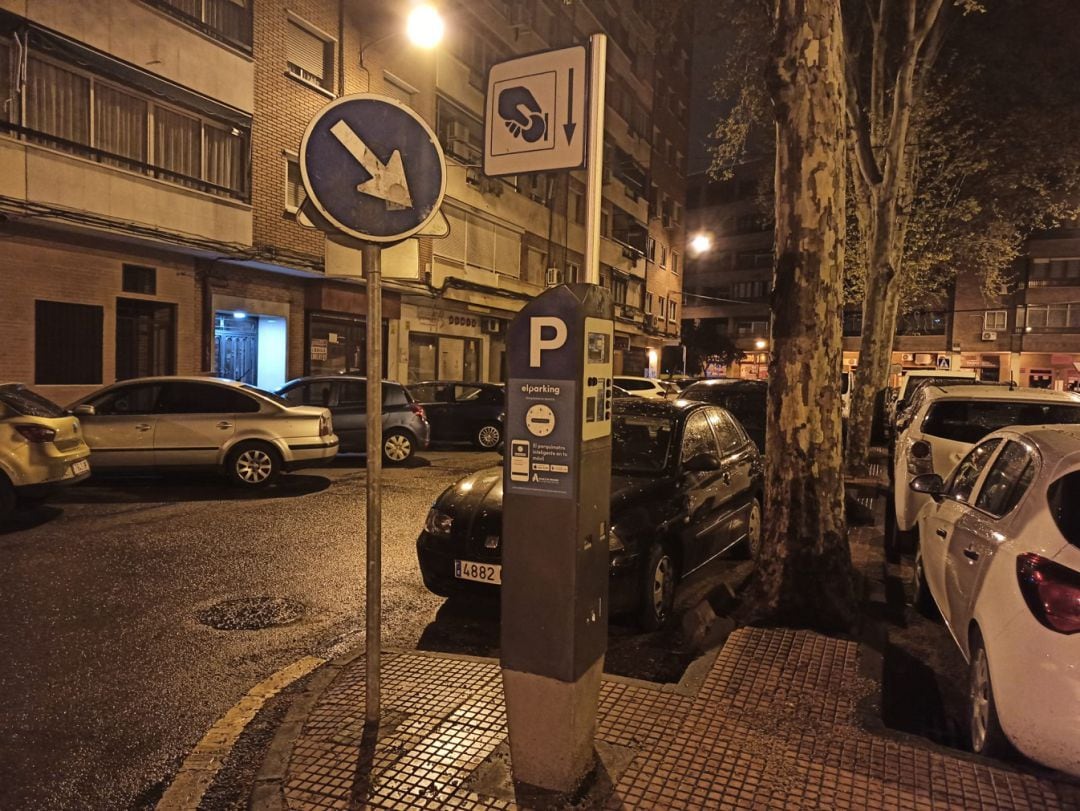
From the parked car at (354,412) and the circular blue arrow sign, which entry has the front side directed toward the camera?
the circular blue arrow sign

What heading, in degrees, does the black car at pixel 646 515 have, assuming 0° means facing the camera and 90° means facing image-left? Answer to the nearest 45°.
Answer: approximately 45°

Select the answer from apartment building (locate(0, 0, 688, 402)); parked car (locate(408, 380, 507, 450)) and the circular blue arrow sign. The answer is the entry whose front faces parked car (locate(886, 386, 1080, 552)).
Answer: the apartment building

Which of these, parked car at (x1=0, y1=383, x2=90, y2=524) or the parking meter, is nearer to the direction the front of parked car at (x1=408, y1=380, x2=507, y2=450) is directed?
the parked car

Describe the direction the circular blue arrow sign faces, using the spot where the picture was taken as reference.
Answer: facing the viewer

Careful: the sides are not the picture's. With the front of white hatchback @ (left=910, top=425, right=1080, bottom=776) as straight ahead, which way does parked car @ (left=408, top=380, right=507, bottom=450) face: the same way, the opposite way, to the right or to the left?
to the left

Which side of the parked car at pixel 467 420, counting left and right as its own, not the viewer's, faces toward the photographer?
left

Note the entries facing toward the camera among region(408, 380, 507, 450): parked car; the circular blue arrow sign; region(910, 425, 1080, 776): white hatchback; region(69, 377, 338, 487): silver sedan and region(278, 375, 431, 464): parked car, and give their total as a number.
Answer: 1

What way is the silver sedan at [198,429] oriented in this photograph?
to the viewer's left

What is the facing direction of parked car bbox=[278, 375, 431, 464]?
to the viewer's left

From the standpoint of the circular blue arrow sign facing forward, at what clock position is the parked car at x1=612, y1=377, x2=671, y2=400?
The parked car is roughly at 7 o'clock from the circular blue arrow sign.
